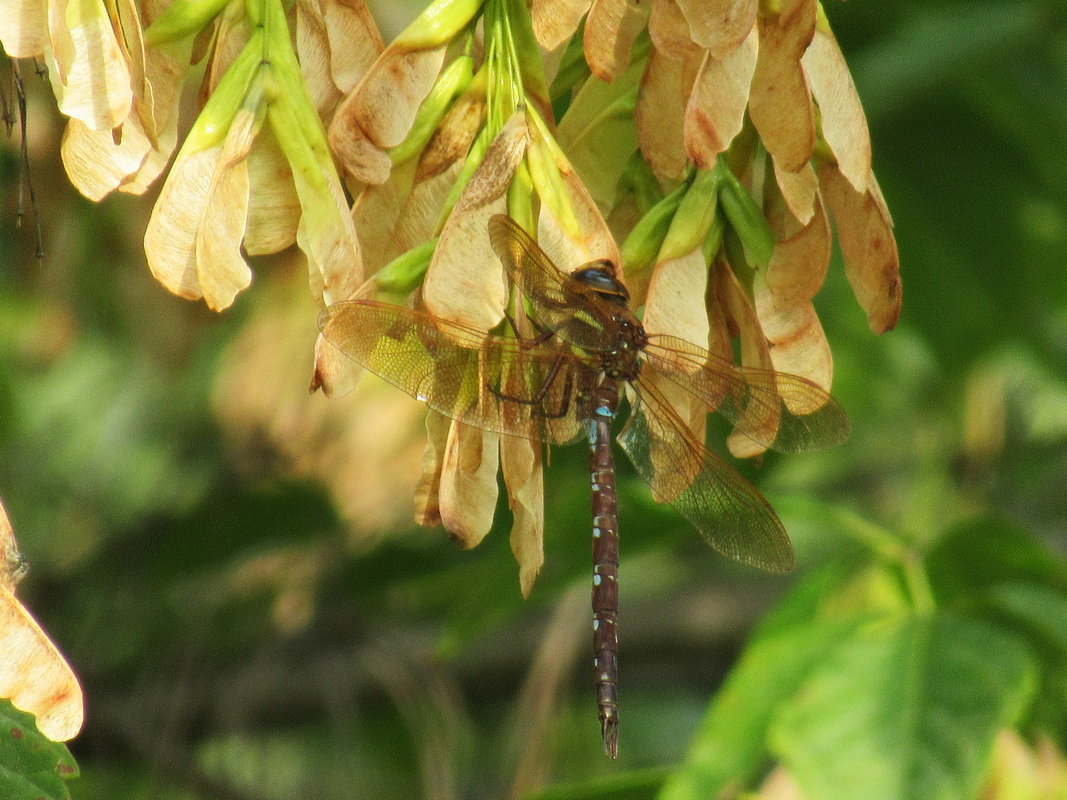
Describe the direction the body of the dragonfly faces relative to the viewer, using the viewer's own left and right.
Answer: facing away from the viewer and to the left of the viewer
